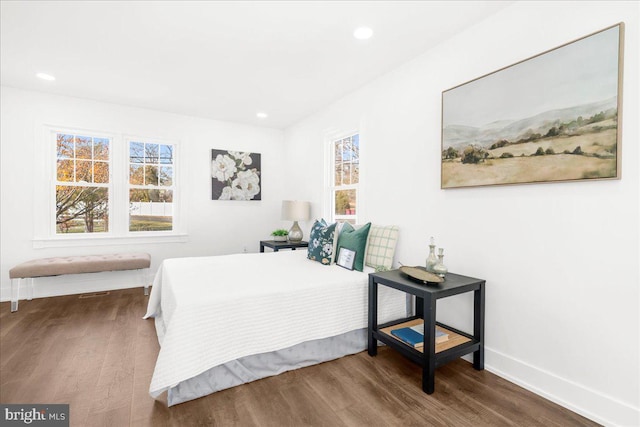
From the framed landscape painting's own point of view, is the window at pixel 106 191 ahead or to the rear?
ahead

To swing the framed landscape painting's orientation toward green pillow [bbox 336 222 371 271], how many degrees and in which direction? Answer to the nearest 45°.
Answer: approximately 45° to its right

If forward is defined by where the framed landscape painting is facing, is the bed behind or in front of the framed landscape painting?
in front

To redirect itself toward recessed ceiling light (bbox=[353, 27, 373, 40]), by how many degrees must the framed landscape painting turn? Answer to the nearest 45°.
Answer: approximately 45° to its right

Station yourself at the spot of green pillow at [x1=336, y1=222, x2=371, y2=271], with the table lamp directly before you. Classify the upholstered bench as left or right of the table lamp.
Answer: left

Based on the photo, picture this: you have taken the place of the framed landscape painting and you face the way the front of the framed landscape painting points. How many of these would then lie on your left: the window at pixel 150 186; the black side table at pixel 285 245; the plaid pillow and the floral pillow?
0

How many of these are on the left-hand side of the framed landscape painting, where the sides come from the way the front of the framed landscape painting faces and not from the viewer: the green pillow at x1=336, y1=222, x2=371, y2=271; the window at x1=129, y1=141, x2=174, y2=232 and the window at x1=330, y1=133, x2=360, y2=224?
0

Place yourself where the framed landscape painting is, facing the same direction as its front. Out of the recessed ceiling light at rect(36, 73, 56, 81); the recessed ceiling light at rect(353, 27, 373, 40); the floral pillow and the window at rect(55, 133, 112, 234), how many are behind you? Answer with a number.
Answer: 0

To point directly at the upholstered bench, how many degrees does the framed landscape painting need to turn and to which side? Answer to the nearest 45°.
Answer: approximately 45° to its right

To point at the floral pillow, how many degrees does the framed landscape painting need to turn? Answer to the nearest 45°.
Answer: approximately 45° to its right

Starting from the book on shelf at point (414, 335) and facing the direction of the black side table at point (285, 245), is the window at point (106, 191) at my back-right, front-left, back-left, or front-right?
front-left
